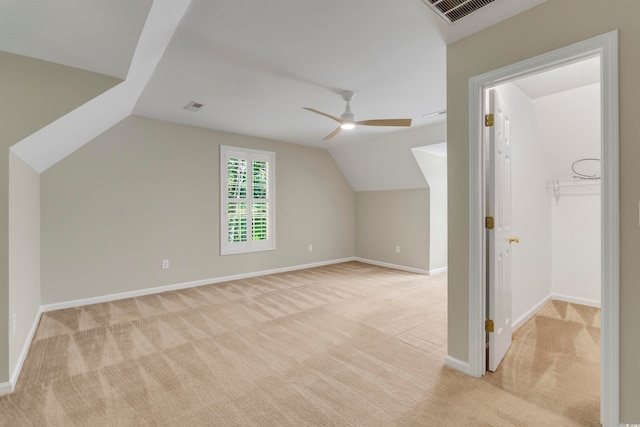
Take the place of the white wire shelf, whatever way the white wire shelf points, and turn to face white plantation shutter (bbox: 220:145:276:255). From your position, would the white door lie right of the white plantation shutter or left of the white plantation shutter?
left

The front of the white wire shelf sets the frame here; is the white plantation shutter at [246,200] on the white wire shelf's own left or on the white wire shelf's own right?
on the white wire shelf's own right

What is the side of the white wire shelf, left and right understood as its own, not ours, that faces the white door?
front
